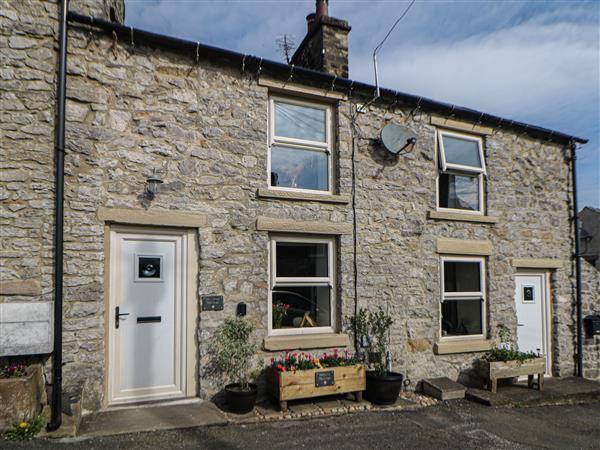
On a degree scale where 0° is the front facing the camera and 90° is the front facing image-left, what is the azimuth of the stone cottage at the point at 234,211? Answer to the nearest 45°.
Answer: approximately 315°

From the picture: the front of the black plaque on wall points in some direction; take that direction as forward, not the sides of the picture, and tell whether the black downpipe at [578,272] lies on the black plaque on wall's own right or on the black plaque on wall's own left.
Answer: on the black plaque on wall's own left

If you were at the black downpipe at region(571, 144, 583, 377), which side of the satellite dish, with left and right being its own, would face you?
left
